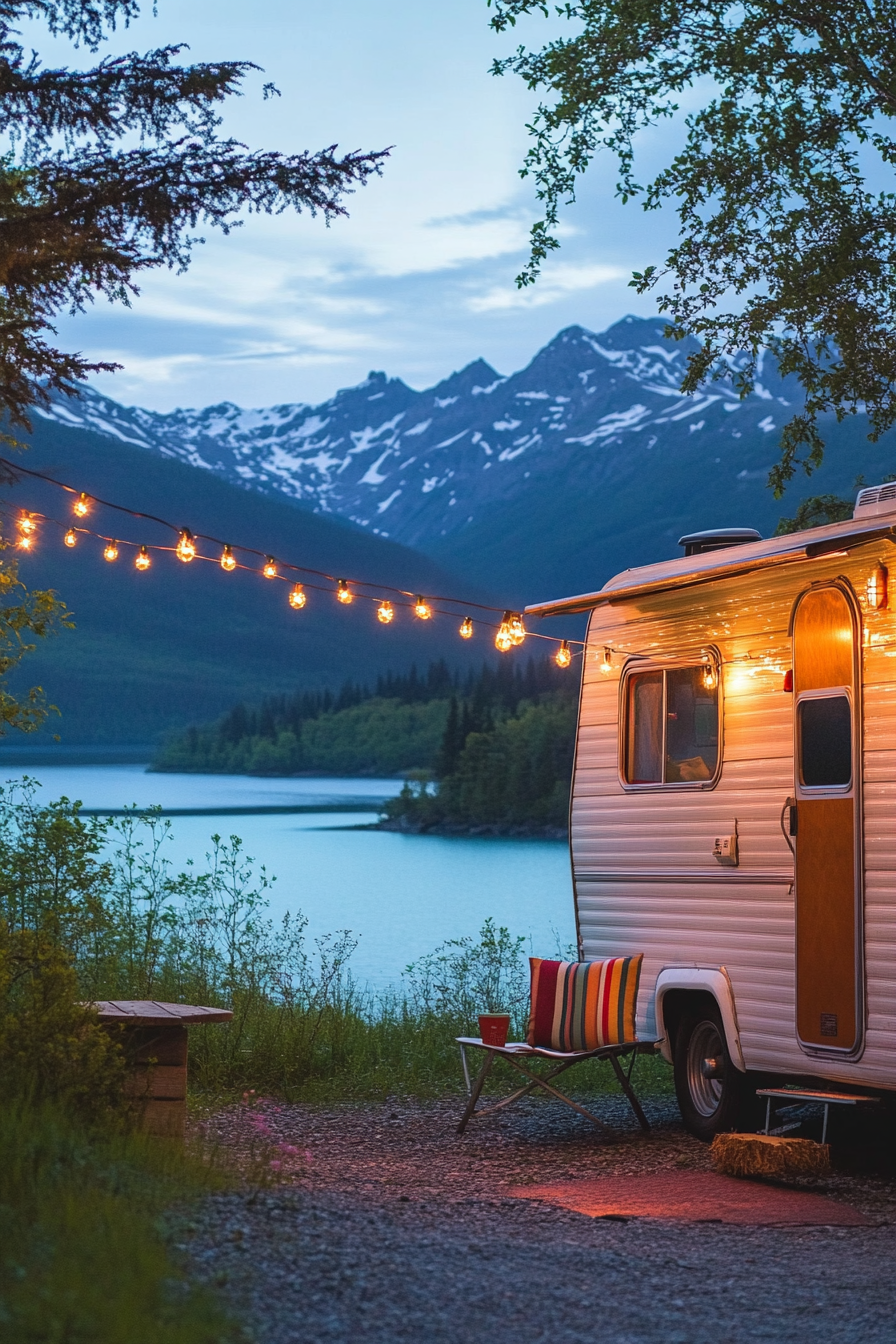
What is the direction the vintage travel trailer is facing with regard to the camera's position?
facing the viewer and to the right of the viewer

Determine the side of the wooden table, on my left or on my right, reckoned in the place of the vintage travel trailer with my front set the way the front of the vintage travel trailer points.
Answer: on my right
